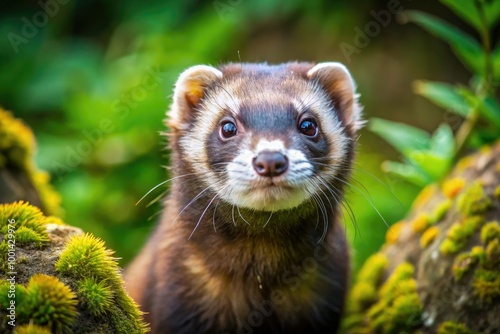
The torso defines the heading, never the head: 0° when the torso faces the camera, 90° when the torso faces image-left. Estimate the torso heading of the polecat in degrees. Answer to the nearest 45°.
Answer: approximately 0°

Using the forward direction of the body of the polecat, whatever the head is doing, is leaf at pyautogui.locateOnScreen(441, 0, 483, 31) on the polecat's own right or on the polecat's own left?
on the polecat's own left

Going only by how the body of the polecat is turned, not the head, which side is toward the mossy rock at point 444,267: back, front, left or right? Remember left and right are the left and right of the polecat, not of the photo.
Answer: left

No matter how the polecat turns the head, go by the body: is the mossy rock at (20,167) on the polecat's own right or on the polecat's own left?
on the polecat's own right

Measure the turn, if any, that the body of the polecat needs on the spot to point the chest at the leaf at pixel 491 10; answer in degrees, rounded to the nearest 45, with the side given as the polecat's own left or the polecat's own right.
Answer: approximately 90° to the polecat's own left

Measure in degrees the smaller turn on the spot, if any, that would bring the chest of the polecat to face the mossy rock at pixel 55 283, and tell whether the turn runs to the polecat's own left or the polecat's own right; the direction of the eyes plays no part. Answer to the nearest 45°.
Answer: approximately 45° to the polecat's own right

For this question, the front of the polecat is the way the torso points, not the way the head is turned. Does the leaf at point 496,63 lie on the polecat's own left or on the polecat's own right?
on the polecat's own left
